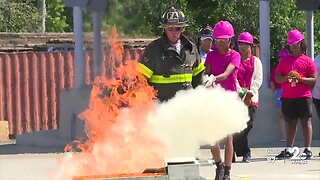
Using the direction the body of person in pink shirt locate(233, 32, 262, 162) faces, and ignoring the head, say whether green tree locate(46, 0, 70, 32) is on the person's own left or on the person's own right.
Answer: on the person's own right

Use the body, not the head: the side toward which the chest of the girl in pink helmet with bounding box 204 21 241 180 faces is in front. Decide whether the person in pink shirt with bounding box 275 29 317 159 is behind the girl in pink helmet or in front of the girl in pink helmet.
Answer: behind

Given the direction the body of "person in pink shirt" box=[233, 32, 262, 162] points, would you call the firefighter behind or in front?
in front

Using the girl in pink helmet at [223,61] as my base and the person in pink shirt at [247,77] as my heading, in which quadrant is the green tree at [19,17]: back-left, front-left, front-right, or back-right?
front-left

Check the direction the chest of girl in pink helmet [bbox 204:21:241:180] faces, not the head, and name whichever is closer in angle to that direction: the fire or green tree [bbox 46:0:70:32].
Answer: the fire

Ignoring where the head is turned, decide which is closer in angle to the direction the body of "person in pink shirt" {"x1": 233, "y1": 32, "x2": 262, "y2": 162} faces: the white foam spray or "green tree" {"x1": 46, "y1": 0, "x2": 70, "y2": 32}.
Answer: the white foam spray

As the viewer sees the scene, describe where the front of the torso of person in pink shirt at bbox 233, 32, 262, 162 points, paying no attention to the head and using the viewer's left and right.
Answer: facing the viewer and to the left of the viewer

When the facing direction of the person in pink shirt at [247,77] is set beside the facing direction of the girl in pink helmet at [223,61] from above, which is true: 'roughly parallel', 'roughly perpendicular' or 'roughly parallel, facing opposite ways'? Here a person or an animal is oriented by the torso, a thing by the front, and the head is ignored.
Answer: roughly parallel

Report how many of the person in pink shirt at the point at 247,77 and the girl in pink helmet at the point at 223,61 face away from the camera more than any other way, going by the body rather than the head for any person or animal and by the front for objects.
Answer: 0
